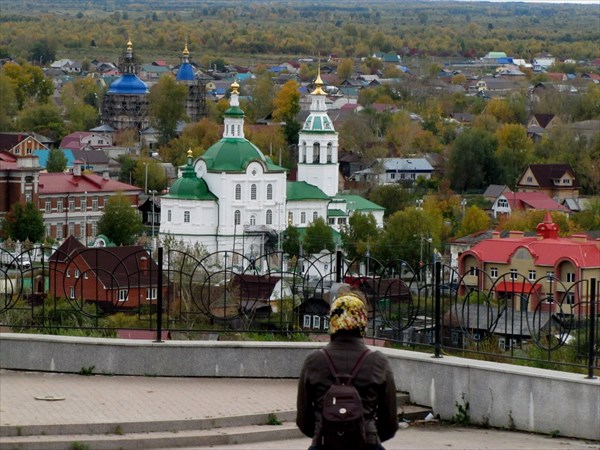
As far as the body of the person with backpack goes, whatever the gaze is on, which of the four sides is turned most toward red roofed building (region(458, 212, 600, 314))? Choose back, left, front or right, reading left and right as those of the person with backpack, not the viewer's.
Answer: front

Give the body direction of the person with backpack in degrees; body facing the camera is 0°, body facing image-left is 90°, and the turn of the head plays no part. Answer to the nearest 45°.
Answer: approximately 180°

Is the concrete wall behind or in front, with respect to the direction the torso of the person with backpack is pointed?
in front

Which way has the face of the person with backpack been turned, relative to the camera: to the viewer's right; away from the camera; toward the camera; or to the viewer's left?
away from the camera

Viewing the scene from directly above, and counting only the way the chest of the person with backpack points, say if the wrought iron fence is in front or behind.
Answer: in front
